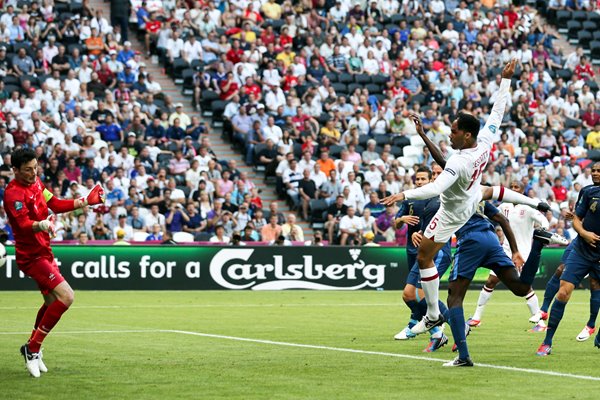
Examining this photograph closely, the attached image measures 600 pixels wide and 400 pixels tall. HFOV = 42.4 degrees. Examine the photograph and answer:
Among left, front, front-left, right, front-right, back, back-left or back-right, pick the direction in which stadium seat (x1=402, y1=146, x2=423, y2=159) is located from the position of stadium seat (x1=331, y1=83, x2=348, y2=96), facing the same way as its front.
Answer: front

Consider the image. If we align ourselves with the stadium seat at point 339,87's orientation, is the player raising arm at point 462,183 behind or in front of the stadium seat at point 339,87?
in front

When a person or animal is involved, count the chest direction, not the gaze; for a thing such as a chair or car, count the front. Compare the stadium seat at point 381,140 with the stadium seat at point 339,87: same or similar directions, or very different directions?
same or similar directions

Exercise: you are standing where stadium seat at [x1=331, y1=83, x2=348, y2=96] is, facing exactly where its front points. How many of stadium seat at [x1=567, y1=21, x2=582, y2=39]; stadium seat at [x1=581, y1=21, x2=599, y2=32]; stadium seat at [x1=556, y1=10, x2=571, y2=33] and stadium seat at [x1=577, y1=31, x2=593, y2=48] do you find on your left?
4

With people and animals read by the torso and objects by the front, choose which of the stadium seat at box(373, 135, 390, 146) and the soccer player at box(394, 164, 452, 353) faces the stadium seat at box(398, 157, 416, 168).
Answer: the stadium seat at box(373, 135, 390, 146)

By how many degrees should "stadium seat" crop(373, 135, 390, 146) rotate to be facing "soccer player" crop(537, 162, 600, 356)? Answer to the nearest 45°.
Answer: approximately 45° to its right

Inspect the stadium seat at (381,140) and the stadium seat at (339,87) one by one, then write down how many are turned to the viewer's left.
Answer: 0

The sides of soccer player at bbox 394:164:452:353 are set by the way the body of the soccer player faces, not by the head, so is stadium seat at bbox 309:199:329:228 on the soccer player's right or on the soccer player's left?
on the soccer player's right

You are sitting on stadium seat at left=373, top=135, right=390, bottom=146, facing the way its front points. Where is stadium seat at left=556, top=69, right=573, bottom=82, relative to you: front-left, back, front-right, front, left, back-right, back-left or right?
left

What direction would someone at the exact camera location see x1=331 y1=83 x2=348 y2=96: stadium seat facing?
facing the viewer and to the right of the viewer

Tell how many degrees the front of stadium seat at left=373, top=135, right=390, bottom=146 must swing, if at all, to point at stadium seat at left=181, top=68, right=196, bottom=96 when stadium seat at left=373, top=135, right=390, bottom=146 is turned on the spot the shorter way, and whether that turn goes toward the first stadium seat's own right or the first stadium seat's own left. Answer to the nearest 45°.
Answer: approximately 135° to the first stadium seat's own right

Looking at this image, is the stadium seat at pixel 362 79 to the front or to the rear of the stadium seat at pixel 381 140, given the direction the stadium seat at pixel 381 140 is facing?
to the rear

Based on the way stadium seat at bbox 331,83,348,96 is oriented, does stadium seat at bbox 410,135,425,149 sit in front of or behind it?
in front

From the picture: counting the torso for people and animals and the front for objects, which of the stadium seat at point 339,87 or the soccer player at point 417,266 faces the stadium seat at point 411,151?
the stadium seat at point 339,87

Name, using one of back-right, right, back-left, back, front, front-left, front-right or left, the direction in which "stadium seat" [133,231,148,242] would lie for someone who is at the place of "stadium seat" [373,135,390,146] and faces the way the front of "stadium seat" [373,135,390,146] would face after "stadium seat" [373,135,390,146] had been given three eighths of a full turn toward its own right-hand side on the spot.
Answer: front-left

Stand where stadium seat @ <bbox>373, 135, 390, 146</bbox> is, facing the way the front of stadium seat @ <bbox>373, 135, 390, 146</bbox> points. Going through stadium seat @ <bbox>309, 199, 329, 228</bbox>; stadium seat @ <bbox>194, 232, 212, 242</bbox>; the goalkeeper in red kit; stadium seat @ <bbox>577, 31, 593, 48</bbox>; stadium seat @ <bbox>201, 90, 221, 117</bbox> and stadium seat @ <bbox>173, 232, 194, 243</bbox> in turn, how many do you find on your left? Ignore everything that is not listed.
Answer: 1

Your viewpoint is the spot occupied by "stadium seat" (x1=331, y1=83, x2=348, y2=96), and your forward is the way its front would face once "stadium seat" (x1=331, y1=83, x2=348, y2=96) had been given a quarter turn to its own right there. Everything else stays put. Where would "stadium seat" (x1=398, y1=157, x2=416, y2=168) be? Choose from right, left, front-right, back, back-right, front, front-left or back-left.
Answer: left
